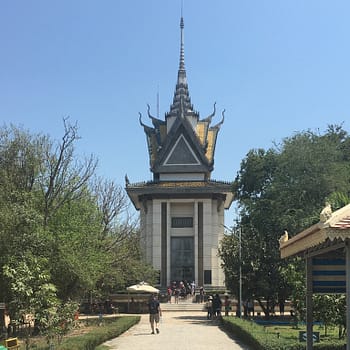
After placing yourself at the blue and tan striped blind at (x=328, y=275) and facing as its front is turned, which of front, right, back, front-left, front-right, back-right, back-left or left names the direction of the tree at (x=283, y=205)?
back
